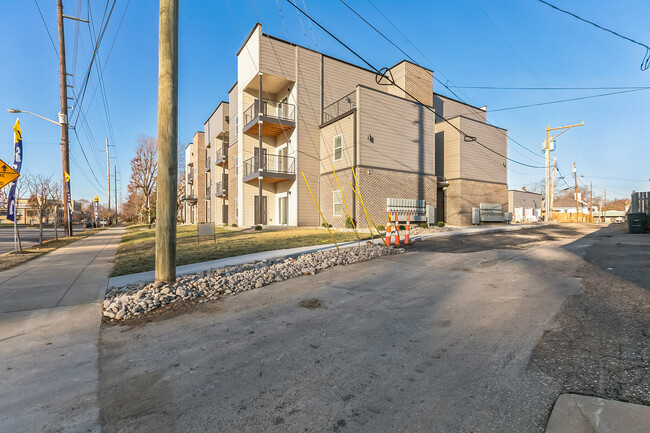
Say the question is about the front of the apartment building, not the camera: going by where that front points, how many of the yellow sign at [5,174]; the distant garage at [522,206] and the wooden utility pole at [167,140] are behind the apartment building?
1

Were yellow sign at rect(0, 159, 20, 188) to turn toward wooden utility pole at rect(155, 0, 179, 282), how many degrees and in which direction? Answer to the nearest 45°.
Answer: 0° — it already faces it

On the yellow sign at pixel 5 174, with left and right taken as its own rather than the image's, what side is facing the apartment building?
left

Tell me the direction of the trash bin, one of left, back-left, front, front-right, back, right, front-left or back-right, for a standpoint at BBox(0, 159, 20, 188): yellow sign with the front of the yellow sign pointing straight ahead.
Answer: front-left

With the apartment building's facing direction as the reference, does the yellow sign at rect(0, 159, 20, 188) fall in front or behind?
in front

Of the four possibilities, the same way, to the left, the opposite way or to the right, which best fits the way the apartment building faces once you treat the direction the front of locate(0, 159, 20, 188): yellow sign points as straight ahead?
to the right

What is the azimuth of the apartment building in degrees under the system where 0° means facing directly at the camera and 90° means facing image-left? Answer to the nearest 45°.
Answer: approximately 45°

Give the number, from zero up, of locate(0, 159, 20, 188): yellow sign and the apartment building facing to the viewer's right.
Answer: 0

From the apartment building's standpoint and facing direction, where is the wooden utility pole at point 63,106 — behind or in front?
in front

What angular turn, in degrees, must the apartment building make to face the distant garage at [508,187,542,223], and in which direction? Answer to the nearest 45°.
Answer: approximately 180°

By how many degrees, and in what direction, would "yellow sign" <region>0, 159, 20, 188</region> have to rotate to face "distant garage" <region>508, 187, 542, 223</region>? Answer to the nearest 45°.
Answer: approximately 90° to its left

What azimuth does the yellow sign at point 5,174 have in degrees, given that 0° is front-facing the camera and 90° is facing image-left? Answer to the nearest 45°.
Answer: approximately 0°

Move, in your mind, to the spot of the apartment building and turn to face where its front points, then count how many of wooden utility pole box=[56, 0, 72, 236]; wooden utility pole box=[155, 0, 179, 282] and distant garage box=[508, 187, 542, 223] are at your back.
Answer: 1
